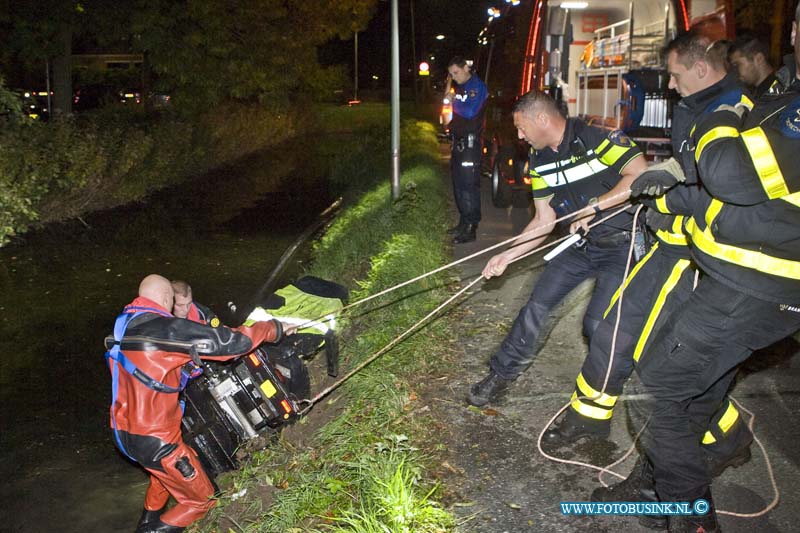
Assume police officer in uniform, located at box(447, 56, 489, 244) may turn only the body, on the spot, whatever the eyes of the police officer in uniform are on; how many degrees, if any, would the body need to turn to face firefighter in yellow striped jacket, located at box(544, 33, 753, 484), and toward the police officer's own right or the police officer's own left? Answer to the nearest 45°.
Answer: approximately 45° to the police officer's own left

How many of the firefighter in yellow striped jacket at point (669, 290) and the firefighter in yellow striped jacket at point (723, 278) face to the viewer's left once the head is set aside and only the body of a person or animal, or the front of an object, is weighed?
2

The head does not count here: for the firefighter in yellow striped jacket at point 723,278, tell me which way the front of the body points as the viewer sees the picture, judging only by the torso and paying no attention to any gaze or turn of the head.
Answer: to the viewer's left

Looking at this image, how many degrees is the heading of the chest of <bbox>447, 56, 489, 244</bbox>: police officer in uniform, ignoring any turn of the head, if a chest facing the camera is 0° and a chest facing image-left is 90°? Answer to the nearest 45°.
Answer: approximately 45°

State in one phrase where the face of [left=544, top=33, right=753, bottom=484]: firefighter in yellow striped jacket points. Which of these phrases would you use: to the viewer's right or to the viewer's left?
to the viewer's left

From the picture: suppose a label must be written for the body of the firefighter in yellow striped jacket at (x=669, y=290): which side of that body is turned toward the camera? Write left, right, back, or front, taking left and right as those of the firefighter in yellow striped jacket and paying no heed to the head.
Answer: left

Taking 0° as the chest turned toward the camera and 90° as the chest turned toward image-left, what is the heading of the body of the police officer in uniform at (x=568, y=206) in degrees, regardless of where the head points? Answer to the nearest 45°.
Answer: approximately 45°

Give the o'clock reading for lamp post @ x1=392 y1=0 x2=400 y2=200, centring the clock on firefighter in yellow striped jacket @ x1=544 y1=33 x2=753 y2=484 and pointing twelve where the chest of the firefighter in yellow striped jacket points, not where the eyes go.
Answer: The lamp post is roughly at 2 o'clock from the firefighter in yellow striped jacket.

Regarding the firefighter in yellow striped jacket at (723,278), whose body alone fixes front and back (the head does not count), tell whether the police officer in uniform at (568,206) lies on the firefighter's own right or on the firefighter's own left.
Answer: on the firefighter's own right

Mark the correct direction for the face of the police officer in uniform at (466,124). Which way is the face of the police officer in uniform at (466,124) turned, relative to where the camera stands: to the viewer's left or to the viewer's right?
to the viewer's left

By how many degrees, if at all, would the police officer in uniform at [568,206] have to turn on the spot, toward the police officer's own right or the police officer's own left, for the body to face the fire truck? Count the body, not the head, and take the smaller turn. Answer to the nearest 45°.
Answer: approximately 135° to the police officer's own right
